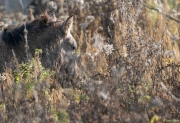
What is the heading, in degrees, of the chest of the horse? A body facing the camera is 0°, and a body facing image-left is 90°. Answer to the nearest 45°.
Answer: approximately 270°
